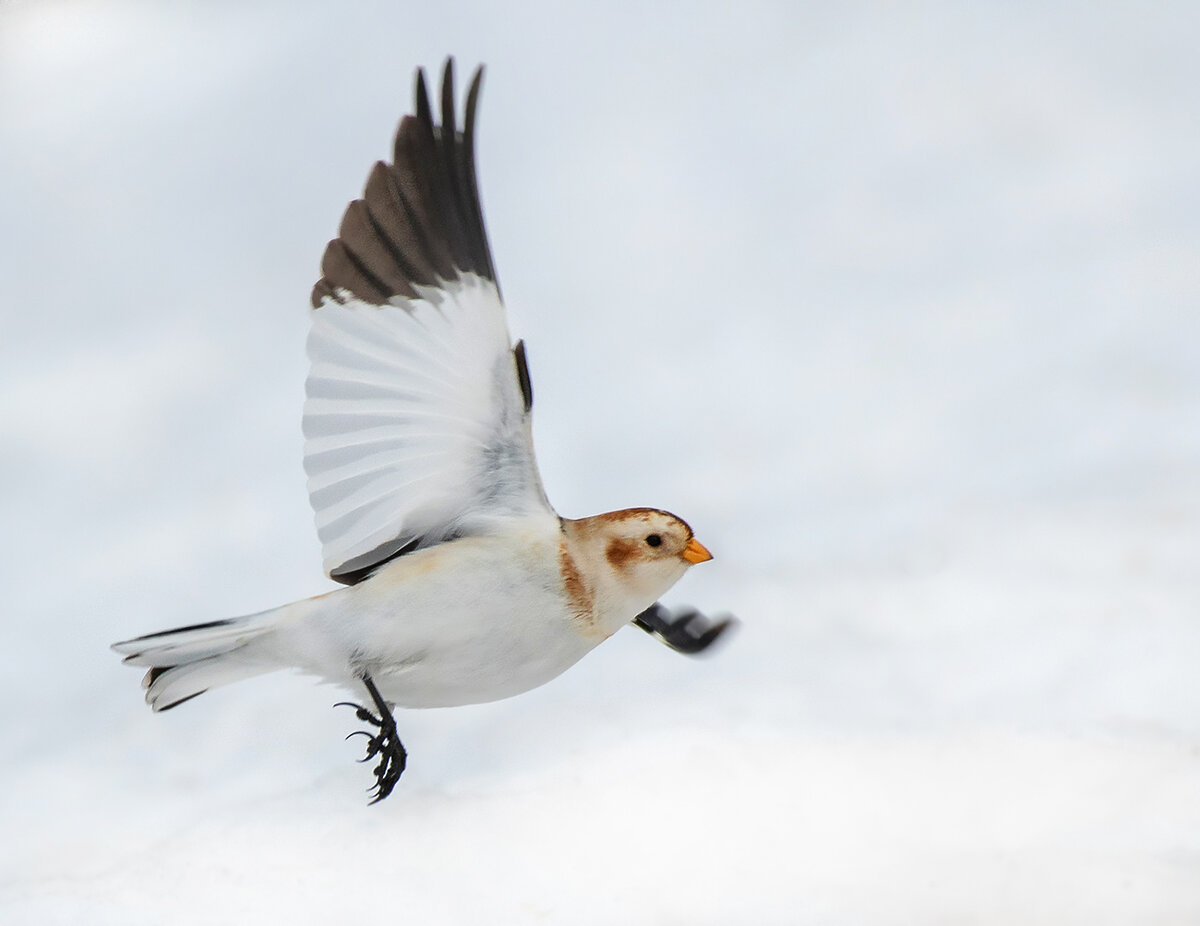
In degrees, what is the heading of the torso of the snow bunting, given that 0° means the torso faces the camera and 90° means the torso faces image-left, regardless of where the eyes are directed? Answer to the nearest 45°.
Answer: approximately 270°
